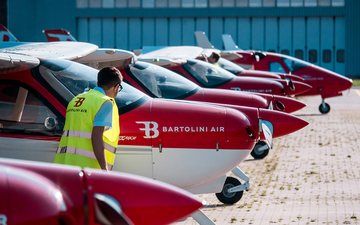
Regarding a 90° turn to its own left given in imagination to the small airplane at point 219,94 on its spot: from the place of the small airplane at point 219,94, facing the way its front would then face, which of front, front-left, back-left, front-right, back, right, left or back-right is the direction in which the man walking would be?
back

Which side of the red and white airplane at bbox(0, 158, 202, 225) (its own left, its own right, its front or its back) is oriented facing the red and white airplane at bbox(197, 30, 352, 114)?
left

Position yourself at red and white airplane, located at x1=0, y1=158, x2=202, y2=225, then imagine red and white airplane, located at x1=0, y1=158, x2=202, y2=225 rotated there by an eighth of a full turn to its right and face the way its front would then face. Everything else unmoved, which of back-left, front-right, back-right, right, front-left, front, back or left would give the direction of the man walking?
back-left

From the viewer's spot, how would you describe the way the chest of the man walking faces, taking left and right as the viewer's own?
facing away from the viewer and to the right of the viewer

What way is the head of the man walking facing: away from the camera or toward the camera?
away from the camera

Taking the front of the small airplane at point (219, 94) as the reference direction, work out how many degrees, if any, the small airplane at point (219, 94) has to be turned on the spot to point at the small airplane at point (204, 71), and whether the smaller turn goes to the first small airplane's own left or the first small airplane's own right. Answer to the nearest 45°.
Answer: approximately 90° to the first small airplane's own left

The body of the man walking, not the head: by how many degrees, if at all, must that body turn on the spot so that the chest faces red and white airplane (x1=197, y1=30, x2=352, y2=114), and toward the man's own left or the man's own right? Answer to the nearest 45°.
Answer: approximately 45° to the man's own left

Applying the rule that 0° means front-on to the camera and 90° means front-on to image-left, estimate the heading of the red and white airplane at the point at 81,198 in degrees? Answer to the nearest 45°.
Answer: approximately 270°

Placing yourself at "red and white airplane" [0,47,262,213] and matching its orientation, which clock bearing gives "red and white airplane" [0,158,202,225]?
"red and white airplane" [0,158,202,225] is roughly at 3 o'clock from "red and white airplane" [0,47,262,213].

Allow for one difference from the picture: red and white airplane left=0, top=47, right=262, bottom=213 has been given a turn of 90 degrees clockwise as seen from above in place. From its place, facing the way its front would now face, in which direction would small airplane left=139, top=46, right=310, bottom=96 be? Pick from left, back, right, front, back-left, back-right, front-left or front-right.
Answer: back

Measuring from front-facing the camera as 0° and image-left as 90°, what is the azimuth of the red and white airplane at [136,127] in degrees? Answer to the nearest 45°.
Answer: approximately 270°

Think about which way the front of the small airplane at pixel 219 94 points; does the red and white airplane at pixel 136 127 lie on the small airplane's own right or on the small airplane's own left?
on the small airplane's own right

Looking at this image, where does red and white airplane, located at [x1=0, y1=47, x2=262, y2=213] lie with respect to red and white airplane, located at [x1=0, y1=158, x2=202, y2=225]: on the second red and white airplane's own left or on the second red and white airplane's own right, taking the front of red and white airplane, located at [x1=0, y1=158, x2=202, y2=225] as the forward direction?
on the second red and white airplane's own left

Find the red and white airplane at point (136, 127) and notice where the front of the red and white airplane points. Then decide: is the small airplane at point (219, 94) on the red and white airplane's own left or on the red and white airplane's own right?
on the red and white airplane's own left
